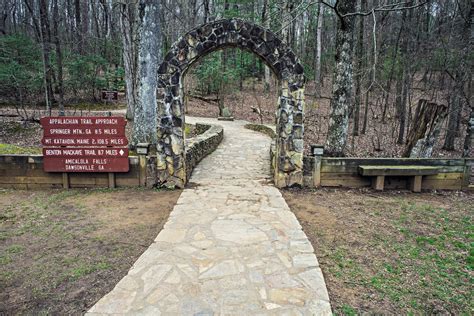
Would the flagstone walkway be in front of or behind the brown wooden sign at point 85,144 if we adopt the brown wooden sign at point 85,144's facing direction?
in front

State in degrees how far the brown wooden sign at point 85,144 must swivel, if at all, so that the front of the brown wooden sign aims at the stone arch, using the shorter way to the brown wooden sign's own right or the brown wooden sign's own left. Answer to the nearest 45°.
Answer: approximately 90° to the brown wooden sign's own left

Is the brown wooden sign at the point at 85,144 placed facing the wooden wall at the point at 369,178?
no

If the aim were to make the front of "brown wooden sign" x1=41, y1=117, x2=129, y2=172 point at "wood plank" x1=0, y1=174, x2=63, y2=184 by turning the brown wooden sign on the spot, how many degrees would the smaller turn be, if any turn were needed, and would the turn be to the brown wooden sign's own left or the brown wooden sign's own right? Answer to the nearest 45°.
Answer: approximately 135° to the brown wooden sign's own right

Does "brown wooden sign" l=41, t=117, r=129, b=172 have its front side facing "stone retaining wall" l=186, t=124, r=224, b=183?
no

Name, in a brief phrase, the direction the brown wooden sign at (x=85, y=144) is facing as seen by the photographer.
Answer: facing the viewer

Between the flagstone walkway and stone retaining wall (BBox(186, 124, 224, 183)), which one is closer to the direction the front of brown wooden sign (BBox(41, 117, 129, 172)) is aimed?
the flagstone walkway

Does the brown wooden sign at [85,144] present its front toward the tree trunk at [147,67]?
no
